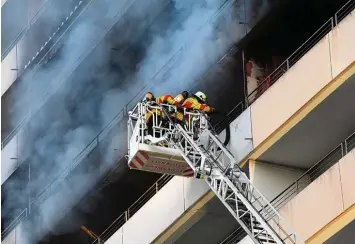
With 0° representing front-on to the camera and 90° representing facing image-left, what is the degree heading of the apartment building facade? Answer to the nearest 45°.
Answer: approximately 45°
